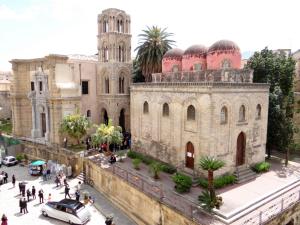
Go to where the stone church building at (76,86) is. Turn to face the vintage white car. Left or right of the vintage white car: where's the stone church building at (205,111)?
left

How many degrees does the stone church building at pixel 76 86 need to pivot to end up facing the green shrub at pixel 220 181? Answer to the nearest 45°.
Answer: approximately 90° to its left

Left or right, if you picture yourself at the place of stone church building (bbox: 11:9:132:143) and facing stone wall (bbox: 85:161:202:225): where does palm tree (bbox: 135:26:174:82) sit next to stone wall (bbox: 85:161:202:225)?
left

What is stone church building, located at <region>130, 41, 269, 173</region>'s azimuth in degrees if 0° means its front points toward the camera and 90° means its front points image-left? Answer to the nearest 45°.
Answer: approximately 315°
